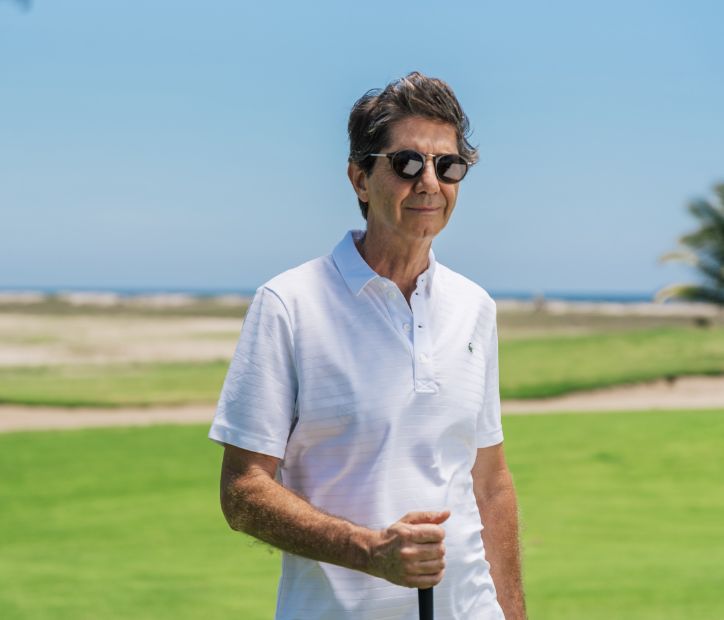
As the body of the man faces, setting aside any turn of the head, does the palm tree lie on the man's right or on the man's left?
on the man's left

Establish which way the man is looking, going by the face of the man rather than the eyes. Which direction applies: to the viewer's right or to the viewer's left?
to the viewer's right
